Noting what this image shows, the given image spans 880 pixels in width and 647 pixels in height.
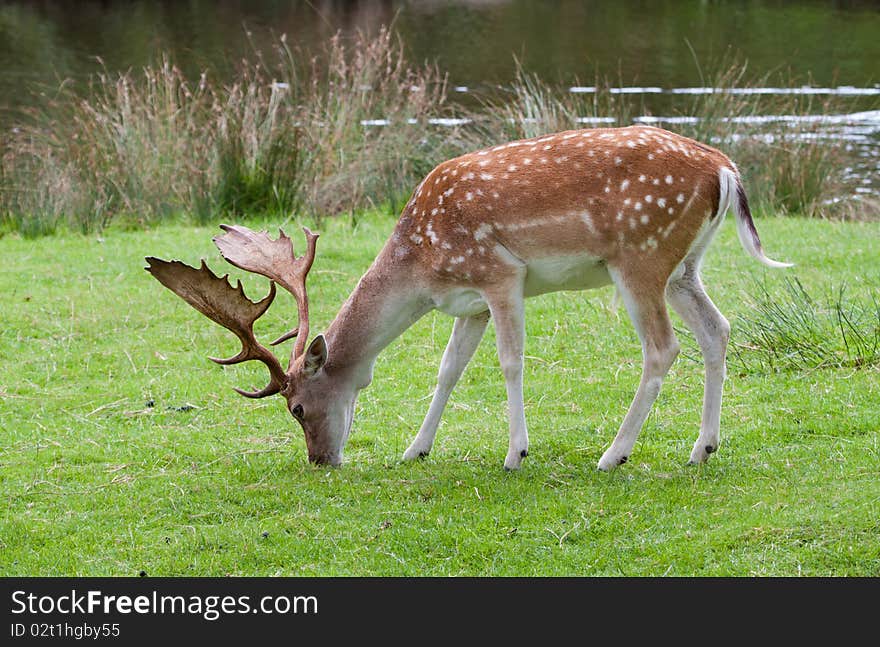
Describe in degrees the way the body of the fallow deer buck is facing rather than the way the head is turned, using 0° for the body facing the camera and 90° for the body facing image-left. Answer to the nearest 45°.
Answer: approximately 90°
